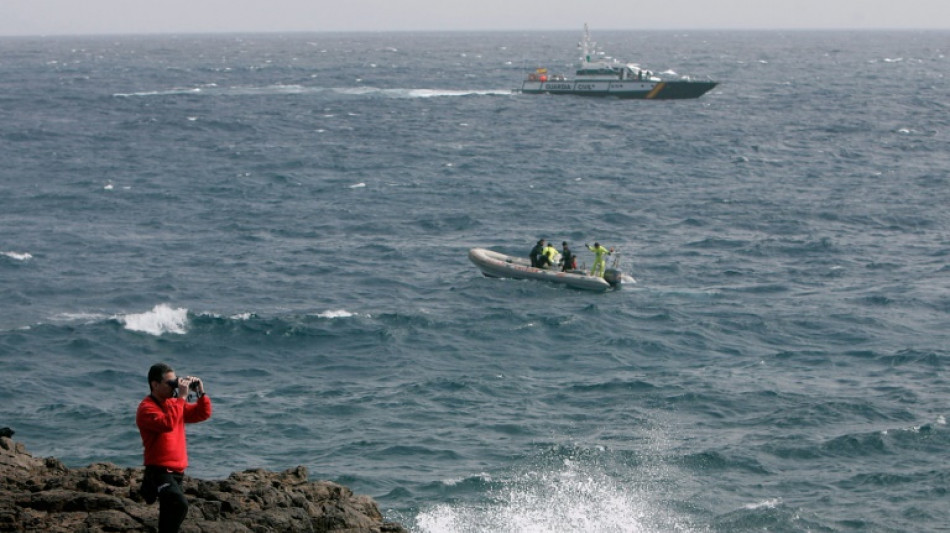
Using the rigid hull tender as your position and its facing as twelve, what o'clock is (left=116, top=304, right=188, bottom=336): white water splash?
The white water splash is roughly at 11 o'clock from the rigid hull tender.

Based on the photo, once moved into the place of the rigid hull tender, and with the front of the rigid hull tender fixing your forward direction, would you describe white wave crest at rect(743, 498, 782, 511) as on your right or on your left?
on your left

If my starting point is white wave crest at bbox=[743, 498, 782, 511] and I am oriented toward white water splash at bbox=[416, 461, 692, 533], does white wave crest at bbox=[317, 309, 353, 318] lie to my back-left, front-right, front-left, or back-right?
front-right

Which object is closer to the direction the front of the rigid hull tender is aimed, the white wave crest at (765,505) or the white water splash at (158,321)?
the white water splash

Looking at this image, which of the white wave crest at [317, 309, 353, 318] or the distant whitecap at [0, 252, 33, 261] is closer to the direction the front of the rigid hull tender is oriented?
the distant whitecap

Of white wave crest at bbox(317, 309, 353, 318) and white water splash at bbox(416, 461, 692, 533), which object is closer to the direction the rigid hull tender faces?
the white wave crest

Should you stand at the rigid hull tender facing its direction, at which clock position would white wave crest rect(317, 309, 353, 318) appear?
The white wave crest is roughly at 11 o'clock from the rigid hull tender.

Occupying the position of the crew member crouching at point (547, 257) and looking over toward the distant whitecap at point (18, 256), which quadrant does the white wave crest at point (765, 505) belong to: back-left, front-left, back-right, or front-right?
back-left

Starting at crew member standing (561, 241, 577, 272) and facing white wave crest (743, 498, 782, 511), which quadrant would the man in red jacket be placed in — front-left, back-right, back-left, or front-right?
front-right

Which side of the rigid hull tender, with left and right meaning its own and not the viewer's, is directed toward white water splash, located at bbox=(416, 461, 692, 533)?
left

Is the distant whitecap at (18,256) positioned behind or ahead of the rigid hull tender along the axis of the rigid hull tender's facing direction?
ahead

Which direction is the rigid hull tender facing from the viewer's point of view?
to the viewer's left

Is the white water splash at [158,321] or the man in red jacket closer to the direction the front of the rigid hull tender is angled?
the white water splash
